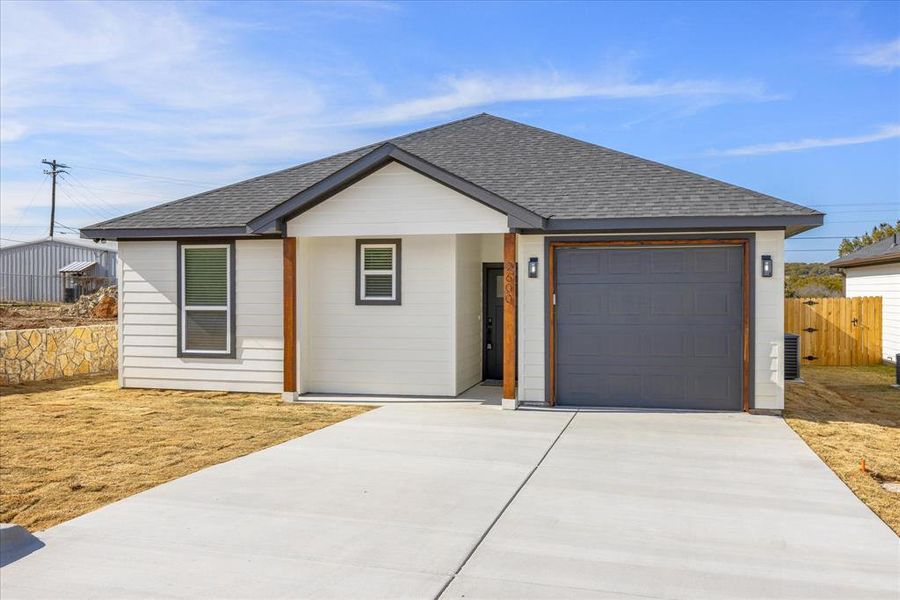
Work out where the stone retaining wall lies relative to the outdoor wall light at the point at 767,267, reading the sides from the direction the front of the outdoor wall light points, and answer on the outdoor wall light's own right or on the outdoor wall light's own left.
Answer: on the outdoor wall light's own right

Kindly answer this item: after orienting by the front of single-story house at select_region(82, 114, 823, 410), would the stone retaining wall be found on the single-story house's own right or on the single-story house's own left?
on the single-story house's own right

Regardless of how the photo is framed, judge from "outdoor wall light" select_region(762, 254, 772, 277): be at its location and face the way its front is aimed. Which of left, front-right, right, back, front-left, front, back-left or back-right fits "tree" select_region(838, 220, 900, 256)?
back

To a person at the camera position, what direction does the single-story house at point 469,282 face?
facing the viewer

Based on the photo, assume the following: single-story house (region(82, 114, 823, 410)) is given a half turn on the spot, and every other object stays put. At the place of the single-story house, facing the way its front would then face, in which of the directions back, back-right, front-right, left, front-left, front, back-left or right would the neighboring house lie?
front-right

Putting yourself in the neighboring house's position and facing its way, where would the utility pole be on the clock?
The utility pole is roughly at 3 o'clock from the neighboring house.

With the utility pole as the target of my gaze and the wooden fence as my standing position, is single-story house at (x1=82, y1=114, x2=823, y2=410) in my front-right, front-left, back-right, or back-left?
front-left

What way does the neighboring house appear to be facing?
toward the camera

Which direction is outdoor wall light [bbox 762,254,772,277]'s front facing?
toward the camera

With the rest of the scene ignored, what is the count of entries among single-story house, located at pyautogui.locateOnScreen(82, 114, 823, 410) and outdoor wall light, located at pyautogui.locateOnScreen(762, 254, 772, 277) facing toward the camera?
2

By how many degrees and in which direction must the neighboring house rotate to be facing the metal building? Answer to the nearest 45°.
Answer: approximately 90° to its right

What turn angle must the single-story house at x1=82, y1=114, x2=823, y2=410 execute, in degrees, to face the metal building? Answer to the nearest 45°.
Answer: approximately 135° to its right

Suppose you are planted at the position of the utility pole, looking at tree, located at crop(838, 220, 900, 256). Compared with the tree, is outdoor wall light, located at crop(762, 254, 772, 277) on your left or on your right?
right

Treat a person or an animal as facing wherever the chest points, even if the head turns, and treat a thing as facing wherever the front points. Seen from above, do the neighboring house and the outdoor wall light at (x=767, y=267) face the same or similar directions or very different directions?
same or similar directions
